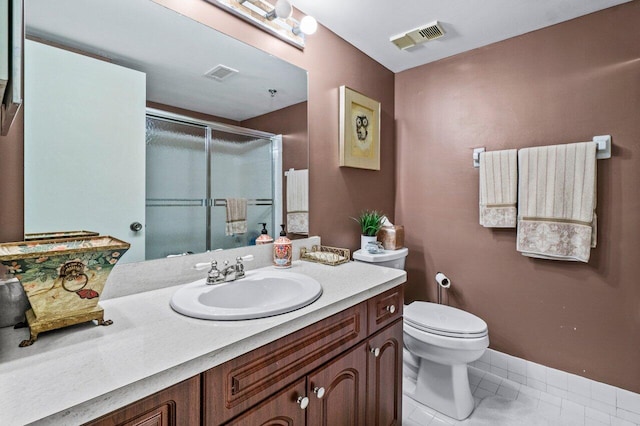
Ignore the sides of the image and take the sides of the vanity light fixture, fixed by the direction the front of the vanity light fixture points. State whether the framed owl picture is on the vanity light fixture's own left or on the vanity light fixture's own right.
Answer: on the vanity light fixture's own left

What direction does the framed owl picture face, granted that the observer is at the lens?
facing the viewer and to the right of the viewer

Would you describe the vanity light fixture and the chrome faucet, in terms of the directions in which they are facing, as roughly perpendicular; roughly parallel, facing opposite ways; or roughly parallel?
roughly parallel

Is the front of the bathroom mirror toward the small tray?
no

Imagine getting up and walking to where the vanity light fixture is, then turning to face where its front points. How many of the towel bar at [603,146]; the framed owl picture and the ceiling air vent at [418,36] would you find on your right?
0

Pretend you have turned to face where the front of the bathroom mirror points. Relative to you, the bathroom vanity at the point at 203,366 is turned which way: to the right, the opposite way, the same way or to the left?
the same way

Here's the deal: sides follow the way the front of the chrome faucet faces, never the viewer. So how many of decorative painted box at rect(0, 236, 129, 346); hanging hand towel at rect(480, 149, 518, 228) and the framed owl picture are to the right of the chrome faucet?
1

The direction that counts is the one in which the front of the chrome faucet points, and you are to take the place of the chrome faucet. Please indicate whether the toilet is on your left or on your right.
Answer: on your left

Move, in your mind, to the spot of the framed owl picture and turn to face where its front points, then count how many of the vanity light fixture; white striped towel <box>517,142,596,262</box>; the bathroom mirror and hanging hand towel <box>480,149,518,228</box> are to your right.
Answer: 2

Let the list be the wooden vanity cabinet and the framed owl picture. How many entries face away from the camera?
0

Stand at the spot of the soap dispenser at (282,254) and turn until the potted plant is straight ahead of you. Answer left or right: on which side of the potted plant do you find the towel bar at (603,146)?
right

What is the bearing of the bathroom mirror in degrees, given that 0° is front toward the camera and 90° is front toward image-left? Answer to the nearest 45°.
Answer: approximately 315°

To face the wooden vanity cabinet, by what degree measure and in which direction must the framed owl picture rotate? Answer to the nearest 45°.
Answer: approximately 45° to its right

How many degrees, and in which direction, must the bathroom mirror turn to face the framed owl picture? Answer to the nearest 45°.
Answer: approximately 45° to its left

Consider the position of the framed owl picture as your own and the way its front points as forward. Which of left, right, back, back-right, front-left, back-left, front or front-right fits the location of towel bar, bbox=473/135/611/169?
front-left

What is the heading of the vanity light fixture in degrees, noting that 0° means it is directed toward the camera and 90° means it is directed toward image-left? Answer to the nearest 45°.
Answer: approximately 315°
